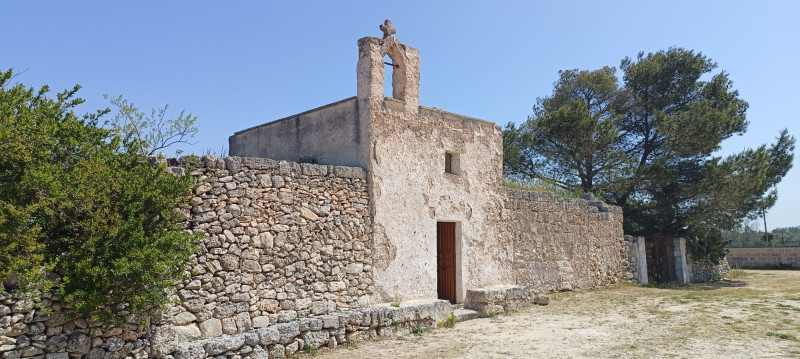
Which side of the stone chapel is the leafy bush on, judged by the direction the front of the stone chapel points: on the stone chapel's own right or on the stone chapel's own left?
on the stone chapel's own right

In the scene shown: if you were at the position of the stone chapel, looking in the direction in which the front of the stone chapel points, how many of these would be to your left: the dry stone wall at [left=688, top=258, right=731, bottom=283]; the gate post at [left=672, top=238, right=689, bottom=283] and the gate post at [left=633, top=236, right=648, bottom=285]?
3

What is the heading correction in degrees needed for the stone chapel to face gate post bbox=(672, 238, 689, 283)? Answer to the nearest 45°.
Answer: approximately 90° to its left

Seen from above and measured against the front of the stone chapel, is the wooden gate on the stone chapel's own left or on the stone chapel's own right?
on the stone chapel's own left

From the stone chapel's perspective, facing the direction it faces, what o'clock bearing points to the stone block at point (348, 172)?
The stone block is roughly at 3 o'clock from the stone chapel.

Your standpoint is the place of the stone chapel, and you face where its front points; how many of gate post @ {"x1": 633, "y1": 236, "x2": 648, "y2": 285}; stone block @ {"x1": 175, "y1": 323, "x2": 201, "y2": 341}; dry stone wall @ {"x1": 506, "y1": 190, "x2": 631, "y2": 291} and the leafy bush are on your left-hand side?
2

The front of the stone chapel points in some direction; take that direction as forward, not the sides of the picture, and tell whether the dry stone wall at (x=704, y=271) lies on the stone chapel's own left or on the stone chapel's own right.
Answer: on the stone chapel's own left

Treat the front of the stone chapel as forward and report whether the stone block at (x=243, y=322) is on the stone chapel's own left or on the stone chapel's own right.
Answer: on the stone chapel's own right

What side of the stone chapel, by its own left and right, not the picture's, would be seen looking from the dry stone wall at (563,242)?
left

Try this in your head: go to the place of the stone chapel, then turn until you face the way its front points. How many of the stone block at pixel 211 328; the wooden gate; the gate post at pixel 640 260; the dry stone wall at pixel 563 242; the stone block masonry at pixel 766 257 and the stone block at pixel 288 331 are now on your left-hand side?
4

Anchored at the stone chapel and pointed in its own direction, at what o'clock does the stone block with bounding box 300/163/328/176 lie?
The stone block is roughly at 3 o'clock from the stone chapel.

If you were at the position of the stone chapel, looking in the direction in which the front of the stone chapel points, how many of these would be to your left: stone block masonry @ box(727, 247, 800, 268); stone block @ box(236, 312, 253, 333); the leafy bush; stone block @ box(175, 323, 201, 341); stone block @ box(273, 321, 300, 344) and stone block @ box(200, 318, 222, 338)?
1

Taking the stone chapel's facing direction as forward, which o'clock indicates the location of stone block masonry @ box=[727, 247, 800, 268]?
The stone block masonry is roughly at 9 o'clock from the stone chapel.

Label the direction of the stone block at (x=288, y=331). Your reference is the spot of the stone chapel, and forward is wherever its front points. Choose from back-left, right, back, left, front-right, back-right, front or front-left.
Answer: right

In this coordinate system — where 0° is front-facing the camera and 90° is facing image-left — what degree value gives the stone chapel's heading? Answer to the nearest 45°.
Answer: approximately 315°
